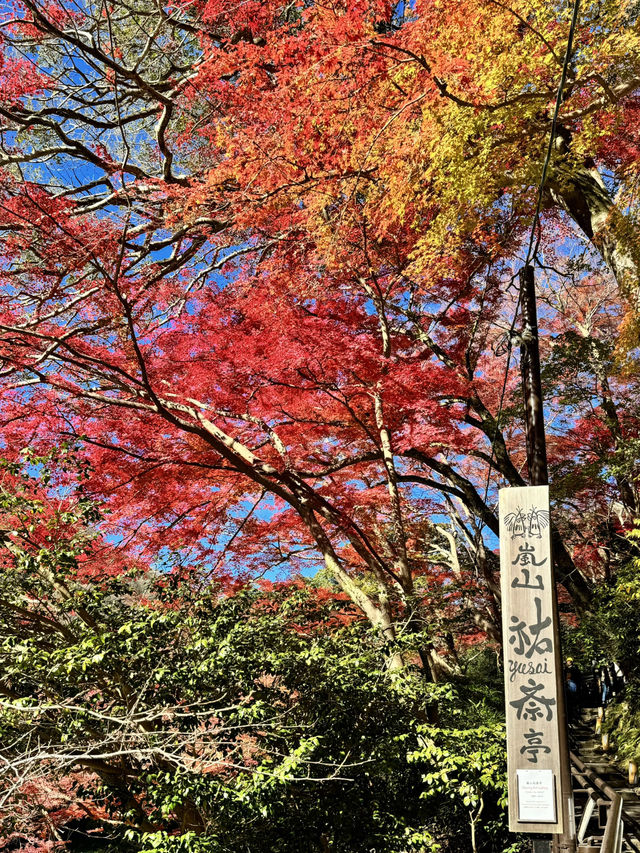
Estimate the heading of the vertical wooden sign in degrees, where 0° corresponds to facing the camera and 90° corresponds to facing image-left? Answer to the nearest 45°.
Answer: approximately 0°

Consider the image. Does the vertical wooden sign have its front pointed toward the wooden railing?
no
